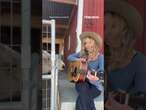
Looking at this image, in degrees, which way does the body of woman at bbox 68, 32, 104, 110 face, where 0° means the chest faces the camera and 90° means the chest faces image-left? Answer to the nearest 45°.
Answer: approximately 45°
